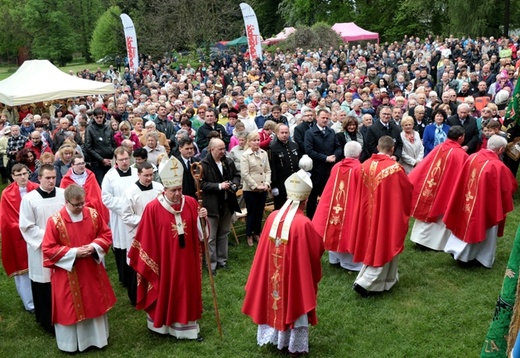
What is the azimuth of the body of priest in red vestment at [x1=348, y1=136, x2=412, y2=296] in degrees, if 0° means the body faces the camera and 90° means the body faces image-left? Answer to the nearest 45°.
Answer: approximately 225°

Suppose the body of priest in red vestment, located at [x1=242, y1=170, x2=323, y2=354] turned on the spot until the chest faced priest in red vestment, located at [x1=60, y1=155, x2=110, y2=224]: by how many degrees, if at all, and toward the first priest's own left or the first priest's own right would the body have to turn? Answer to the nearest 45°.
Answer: approximately 90° to the first priest's own left

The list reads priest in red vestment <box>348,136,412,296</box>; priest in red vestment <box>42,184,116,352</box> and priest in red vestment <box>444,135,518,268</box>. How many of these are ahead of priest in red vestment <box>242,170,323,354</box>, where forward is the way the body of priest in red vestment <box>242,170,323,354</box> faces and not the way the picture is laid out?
2

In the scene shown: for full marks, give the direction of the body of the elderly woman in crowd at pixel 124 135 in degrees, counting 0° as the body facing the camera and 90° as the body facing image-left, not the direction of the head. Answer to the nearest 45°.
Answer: approximately 0°

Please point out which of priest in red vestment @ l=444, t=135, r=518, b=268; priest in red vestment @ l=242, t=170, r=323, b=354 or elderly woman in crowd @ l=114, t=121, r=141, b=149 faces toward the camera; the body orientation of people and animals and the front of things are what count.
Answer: the elderly woman in crowd

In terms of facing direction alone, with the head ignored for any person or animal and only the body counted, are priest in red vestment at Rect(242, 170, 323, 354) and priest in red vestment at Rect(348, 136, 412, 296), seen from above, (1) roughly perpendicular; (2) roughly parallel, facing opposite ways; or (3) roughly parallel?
roughly parallel

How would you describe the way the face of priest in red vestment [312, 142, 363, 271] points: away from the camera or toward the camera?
away from the camera

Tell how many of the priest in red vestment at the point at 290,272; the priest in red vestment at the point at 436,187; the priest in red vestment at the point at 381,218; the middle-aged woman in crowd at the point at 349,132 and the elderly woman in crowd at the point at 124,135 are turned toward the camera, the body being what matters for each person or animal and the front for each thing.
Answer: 2

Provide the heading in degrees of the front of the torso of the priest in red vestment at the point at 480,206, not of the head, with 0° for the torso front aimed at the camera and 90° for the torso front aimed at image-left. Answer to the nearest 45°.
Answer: approximately 225°

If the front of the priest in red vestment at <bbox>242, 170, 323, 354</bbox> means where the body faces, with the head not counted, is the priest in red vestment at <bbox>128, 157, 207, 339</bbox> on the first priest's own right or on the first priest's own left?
on the first priest's own left

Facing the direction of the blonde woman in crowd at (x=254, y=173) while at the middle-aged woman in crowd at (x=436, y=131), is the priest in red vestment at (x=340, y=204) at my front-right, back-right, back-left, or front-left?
front-left

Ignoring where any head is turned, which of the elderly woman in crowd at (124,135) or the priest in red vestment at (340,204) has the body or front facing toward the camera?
the elderly woman in crowd

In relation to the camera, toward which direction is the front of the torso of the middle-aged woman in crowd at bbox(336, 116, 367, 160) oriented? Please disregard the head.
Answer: toward the camera

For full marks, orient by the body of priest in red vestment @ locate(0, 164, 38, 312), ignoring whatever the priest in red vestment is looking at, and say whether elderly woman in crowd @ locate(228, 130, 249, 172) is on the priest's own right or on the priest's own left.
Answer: on the priest's own left

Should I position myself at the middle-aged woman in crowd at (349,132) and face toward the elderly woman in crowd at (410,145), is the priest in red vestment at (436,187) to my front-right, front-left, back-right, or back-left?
front-right

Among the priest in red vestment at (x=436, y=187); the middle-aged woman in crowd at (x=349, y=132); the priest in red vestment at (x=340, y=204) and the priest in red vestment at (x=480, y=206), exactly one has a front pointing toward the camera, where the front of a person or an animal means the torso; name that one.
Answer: the middle-aged woman in crowd

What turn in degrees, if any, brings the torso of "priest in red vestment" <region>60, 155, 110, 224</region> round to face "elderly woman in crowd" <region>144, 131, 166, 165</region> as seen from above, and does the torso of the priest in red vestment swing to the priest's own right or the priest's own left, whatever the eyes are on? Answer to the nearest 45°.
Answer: approximately 90° to the priest's own left

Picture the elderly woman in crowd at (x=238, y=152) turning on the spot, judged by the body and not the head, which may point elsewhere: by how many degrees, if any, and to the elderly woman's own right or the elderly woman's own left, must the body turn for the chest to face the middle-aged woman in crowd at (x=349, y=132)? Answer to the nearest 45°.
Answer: approximately 45° to the elderly woman's own left

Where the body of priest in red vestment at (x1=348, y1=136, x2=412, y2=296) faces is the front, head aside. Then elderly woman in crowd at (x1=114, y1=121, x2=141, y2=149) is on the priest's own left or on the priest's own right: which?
on the priest's own left

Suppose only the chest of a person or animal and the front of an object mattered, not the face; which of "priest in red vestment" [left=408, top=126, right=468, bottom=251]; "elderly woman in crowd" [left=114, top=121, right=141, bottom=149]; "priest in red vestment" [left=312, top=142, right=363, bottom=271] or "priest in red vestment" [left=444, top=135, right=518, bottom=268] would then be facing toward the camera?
the elderly woman in crowd

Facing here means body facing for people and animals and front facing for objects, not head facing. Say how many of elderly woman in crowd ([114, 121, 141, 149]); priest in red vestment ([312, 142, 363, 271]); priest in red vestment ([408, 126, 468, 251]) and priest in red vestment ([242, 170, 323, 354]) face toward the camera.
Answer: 1
